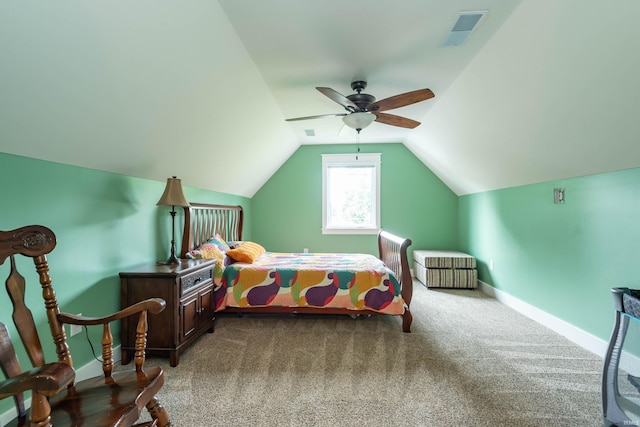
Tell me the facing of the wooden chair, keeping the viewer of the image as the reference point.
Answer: facing the viewer and to the right of the viewer

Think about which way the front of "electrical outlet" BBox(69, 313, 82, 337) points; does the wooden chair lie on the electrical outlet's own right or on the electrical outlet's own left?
on the electrical outlet's own right

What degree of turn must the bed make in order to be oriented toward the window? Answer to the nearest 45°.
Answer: approximately 90° to its left

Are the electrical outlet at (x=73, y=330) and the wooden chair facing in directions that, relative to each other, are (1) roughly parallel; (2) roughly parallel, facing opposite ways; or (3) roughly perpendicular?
roughly parallel

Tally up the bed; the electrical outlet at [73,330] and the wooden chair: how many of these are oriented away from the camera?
0

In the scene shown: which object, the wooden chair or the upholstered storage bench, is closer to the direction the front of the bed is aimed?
the upholstered storage bench

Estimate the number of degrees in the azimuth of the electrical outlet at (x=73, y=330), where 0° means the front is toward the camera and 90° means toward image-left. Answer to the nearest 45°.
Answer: approximately 315°

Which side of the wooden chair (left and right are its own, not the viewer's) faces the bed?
left

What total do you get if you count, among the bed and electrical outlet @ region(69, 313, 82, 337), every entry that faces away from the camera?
0

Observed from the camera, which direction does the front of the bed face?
facing to the right of the viewer

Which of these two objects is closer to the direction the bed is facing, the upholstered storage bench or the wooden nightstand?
the upholstered storage bench

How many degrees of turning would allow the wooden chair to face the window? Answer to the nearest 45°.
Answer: approximately 90° to its left

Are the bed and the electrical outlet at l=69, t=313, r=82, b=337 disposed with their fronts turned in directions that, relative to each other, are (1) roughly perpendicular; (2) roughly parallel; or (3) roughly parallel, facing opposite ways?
roughly parallel

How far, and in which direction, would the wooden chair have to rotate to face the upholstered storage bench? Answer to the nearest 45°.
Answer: approximately 45° to its left

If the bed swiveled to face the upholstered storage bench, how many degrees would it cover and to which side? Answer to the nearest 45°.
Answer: approximately 45° to its left

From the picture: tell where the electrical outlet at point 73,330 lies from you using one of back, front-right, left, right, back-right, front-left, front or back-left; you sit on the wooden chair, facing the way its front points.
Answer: back-left

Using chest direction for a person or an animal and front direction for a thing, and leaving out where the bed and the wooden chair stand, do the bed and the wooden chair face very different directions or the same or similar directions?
same or similar directions

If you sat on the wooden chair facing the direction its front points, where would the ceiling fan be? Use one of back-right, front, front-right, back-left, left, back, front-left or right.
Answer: front-left

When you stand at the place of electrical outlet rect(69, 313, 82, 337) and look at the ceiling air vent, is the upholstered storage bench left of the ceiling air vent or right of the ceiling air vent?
left
